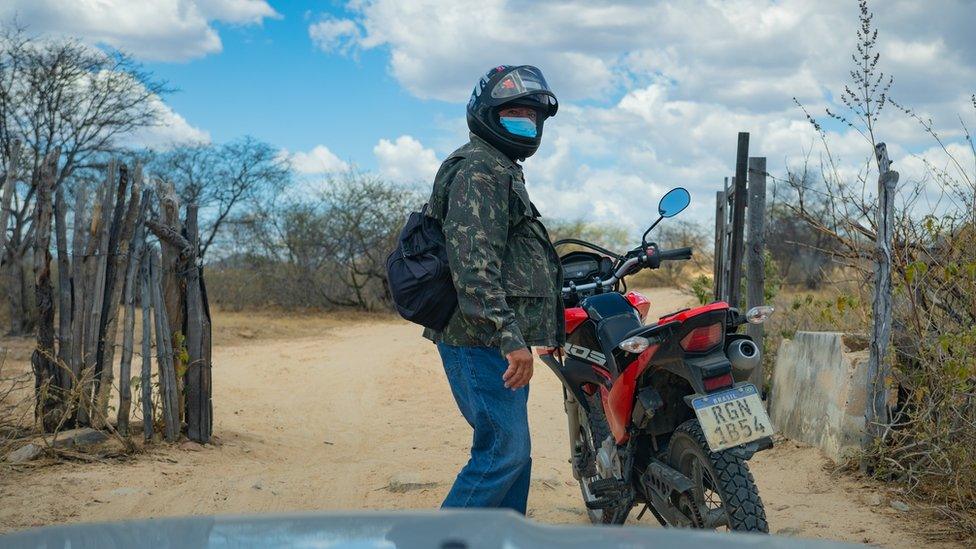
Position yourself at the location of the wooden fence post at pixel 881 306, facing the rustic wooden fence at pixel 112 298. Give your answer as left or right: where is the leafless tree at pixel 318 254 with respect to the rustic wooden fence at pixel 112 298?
right

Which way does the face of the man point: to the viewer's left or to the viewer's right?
to the viewer's right

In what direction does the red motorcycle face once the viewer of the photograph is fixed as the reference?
facing away from the viewer and to the left of the viewer

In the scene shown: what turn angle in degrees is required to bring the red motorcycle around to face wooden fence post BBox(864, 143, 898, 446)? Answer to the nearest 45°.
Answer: approximately 90° to its right

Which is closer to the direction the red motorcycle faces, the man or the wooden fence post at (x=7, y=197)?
the wooden fence post

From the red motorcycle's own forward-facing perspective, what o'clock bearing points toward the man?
The man is roughly at 9 o'clock from the red motorcycle.

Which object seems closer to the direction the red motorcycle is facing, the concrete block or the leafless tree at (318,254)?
the leafless tree

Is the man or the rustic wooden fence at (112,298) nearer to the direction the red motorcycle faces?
the rustic wooden fence
